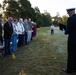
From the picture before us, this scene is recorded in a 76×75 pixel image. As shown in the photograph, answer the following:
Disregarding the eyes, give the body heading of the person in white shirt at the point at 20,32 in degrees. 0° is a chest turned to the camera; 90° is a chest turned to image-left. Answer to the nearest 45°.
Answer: approximately 315°

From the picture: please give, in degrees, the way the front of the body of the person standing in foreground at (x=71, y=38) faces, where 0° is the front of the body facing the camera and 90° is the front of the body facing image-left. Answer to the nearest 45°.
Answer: approximately 90°

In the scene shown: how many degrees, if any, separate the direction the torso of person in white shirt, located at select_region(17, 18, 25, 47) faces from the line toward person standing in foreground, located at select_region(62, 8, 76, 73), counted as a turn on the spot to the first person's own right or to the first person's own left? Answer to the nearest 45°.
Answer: approximately 45° to the first person's own right

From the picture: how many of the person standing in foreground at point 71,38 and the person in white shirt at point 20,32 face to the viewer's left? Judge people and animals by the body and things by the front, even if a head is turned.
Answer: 1
